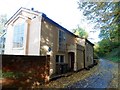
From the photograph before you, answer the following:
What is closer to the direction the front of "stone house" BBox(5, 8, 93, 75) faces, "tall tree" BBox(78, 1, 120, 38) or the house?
the tall tree

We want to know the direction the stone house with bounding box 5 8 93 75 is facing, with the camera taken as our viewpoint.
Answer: facing the viewer and to the right of the viewer

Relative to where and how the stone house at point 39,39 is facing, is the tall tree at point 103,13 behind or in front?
in front

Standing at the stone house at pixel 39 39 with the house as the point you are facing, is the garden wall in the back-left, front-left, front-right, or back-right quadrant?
back-left

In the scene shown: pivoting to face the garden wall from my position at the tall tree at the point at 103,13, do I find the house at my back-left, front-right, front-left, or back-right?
front-right

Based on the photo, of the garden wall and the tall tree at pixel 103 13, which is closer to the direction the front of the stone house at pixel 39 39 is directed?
the tall tree

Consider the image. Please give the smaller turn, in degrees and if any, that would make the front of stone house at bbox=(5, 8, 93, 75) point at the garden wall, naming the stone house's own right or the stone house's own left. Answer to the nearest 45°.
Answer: approximately 45° to the stone house's own right

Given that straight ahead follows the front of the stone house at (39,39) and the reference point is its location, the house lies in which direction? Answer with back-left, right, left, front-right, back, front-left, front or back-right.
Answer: back
